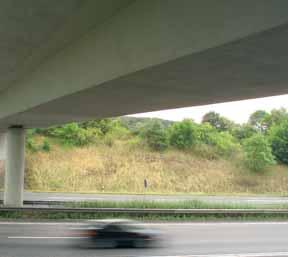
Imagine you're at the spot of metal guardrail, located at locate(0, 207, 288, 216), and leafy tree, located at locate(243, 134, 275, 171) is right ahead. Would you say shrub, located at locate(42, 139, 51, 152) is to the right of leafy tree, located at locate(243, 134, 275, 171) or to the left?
left

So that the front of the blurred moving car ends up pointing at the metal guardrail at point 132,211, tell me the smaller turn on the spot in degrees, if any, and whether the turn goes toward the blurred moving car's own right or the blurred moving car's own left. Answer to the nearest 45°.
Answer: approximately 90° to the blurred moving car's own left

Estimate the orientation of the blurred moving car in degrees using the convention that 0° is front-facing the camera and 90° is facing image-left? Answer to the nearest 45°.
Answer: approximately 270°
